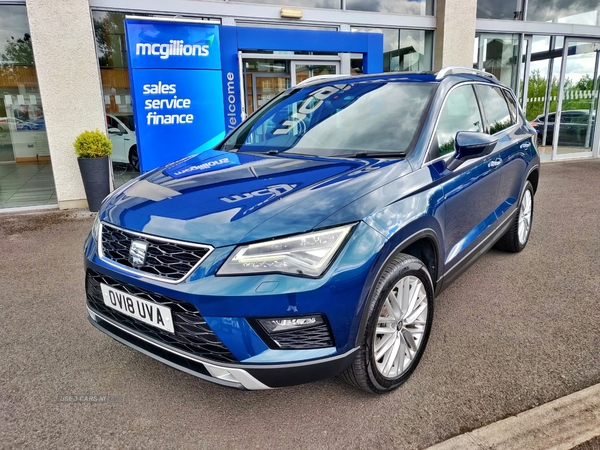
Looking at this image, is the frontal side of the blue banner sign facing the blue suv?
yes

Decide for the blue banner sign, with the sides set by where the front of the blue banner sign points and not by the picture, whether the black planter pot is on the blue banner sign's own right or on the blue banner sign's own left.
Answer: on the blue banner sign's own right

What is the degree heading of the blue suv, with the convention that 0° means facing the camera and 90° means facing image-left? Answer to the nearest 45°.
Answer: approximately 45°

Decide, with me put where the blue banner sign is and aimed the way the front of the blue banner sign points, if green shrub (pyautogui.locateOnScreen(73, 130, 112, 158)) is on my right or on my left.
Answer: on my right

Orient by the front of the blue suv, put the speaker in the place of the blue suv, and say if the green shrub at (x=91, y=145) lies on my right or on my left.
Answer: on my right

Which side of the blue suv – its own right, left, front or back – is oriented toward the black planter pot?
right
